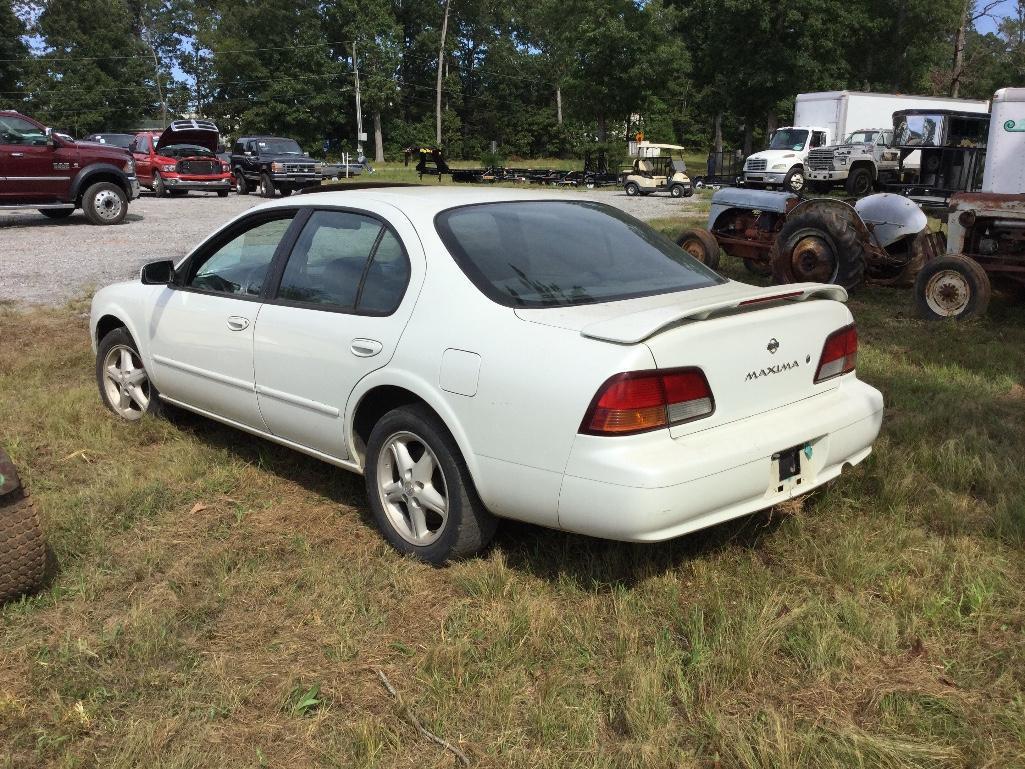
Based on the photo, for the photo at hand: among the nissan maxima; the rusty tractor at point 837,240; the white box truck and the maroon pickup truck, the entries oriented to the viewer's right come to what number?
1

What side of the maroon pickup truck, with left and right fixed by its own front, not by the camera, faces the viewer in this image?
right

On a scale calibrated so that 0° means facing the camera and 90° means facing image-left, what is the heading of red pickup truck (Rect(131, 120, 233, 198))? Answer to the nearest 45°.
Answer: approximately 315°

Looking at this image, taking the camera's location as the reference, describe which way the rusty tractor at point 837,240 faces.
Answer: facing away from the viewer and to the left of the viewer

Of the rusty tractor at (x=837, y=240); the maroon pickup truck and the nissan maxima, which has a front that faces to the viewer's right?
the maroon pickup truck

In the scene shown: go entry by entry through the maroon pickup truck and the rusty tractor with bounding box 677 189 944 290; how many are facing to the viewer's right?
1

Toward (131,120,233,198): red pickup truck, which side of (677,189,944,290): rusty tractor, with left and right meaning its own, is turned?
front

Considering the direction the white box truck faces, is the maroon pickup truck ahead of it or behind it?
ahead

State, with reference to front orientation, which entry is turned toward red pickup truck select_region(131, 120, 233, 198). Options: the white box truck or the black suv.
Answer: the white box truck

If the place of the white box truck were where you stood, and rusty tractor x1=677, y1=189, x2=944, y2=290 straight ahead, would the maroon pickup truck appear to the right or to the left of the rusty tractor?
right

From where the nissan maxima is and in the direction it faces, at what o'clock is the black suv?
The black suv is roughly at 1 o'clock from the nissan maxima.

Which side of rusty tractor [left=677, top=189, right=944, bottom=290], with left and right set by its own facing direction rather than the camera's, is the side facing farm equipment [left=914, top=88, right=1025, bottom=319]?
back

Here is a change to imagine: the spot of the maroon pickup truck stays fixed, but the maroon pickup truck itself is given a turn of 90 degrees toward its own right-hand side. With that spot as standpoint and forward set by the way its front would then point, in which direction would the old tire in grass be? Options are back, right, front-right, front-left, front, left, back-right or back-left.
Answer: front

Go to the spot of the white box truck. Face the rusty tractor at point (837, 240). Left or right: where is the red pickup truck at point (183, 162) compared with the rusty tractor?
right

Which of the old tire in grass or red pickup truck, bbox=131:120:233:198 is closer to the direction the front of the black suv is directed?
the old tire in grass

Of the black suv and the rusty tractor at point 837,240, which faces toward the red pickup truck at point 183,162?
the rusty tractor
